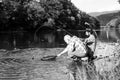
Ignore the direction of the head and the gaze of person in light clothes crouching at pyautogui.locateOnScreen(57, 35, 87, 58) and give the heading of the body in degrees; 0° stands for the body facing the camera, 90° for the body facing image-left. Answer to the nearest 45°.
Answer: approximately 90°

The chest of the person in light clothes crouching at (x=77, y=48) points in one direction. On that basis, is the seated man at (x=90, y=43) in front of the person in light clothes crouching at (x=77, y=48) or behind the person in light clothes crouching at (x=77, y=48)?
behind
